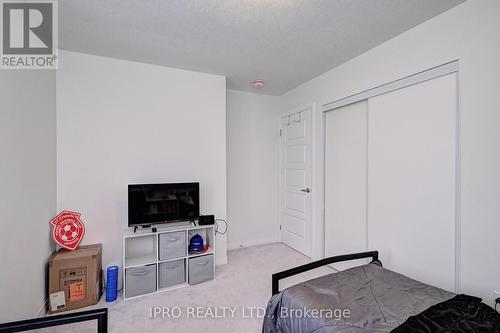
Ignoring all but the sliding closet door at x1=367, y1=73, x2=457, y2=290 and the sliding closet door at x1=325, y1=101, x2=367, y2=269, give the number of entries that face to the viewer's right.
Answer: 0

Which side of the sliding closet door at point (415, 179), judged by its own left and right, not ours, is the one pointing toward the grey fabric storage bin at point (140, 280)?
front

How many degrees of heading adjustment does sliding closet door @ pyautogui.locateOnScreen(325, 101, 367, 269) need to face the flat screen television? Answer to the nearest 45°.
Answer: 0° — it already faces it

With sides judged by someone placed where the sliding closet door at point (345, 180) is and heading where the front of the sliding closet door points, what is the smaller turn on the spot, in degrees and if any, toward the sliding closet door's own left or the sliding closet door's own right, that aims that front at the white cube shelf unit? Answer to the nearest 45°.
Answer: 0° — it already faces it

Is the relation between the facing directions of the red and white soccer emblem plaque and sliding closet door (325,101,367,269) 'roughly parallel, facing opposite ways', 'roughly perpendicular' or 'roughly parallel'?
roughly perpendicular

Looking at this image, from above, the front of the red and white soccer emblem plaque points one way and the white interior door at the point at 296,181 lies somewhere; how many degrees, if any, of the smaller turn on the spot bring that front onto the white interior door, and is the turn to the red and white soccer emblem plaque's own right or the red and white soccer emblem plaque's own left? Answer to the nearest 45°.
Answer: approximately 90° to the red and white soccer emblem plaque's own left

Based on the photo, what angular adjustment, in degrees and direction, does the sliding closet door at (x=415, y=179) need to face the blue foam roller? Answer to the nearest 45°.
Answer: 0° — it already faces it

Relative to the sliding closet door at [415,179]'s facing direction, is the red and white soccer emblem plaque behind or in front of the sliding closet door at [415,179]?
in front

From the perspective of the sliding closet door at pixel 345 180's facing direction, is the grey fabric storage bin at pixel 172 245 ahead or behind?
ahead

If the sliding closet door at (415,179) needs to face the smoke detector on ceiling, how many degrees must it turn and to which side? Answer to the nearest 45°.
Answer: approximately 45° to its right

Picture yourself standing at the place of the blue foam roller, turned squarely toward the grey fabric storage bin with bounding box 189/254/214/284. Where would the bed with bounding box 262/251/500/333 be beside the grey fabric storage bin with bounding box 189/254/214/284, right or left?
right

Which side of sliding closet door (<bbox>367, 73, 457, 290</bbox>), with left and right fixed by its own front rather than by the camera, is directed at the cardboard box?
front

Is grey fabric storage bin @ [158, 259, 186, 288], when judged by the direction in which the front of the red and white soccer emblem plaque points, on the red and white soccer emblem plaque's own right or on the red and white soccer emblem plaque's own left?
on the red and white soccer emblem plaque's own left
